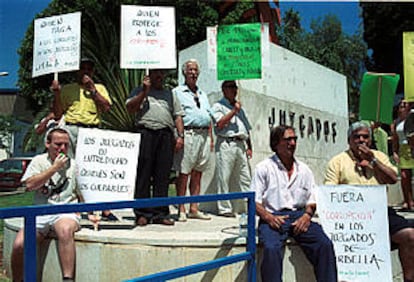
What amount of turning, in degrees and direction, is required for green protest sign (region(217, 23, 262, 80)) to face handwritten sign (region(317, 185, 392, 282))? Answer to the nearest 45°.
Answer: approximately 45° to its left

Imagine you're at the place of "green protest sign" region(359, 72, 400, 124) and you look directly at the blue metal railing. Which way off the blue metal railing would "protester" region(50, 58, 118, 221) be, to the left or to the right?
right

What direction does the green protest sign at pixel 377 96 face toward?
away from the camera

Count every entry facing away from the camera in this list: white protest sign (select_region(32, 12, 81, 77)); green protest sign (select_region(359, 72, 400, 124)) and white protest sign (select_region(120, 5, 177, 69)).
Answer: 1

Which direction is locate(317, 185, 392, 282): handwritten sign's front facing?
toward the camera

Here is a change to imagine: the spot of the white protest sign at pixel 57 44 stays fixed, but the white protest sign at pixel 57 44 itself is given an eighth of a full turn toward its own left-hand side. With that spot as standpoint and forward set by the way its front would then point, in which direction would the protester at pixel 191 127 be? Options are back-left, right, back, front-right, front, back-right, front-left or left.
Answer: front-left

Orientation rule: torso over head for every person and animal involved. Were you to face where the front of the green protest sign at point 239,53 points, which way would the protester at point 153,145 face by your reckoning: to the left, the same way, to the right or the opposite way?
the same way

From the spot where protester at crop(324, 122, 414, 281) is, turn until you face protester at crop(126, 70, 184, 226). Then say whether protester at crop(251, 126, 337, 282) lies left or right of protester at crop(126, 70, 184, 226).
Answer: left

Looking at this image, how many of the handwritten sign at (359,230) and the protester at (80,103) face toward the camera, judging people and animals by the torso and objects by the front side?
2

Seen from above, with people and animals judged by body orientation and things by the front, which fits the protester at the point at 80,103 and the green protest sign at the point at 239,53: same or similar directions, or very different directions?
same or similar directions

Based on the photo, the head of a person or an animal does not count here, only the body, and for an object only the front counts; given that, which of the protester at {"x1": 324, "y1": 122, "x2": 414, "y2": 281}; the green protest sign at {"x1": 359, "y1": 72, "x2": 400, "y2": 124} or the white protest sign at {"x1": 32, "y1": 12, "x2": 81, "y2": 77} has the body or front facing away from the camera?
the green protest sign

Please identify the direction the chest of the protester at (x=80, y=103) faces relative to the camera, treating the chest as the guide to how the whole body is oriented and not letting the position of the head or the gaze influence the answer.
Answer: toward the camera

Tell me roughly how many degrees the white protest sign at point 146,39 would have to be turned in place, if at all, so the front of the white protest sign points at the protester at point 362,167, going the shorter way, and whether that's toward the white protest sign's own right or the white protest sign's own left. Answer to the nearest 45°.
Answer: approximately 45° to the white protest sign's own left

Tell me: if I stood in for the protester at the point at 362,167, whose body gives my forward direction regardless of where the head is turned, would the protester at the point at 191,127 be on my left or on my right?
on my right

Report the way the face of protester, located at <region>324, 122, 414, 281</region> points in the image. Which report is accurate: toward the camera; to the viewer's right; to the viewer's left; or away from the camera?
toward the camera

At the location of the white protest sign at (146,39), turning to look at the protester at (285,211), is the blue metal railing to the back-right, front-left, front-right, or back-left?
front-right

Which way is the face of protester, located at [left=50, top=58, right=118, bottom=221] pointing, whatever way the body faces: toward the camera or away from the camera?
toward the camera

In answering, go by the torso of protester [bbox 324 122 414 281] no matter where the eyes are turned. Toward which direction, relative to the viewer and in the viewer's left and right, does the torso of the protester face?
facing the viewer

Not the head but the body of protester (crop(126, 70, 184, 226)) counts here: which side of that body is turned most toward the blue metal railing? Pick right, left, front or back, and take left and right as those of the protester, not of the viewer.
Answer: front

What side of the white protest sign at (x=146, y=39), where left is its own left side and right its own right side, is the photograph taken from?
front

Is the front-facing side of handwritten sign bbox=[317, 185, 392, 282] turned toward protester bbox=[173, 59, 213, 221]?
no

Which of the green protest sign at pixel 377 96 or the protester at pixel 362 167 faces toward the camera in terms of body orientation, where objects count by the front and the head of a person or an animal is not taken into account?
the protester

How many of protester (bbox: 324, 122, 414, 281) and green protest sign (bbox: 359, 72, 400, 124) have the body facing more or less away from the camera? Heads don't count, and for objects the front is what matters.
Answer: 1
